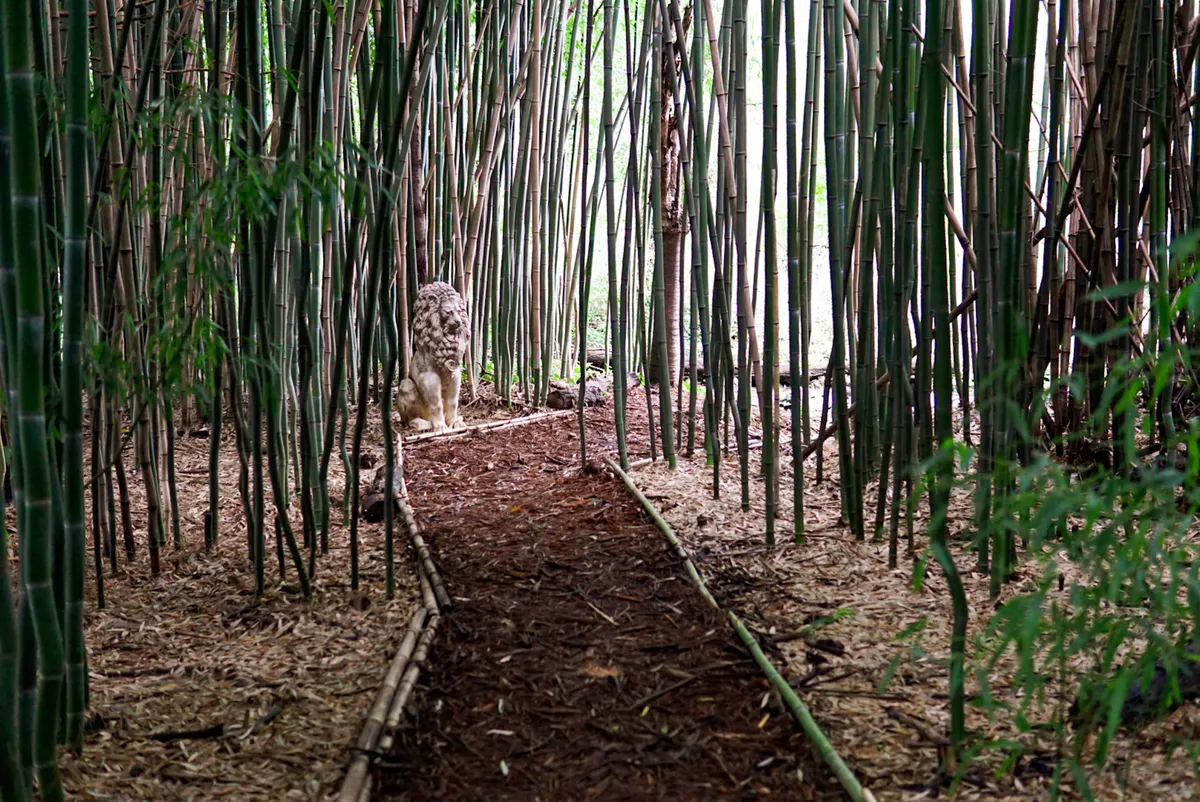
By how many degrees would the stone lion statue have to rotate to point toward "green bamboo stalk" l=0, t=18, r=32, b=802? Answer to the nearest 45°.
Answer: approximately 45° to its right

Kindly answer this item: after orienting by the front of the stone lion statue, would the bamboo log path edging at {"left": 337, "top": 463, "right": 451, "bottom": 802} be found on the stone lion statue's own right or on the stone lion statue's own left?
on the stone lion statue's own right

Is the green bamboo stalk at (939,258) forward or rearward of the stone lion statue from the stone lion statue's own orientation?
forward

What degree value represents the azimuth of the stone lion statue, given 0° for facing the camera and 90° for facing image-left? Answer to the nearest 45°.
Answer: approximately 315°

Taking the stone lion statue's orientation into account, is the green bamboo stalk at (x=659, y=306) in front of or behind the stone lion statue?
in front

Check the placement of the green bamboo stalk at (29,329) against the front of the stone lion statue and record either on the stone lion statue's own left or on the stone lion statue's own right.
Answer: on the stone lion statue's own right

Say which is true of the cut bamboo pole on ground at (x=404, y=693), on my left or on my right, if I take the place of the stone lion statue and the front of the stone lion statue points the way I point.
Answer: on my right

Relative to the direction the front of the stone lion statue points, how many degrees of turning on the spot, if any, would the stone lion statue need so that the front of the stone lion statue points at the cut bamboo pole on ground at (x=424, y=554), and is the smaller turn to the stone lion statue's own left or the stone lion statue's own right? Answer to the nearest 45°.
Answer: approximately 45° to the stone lion statue's own right
